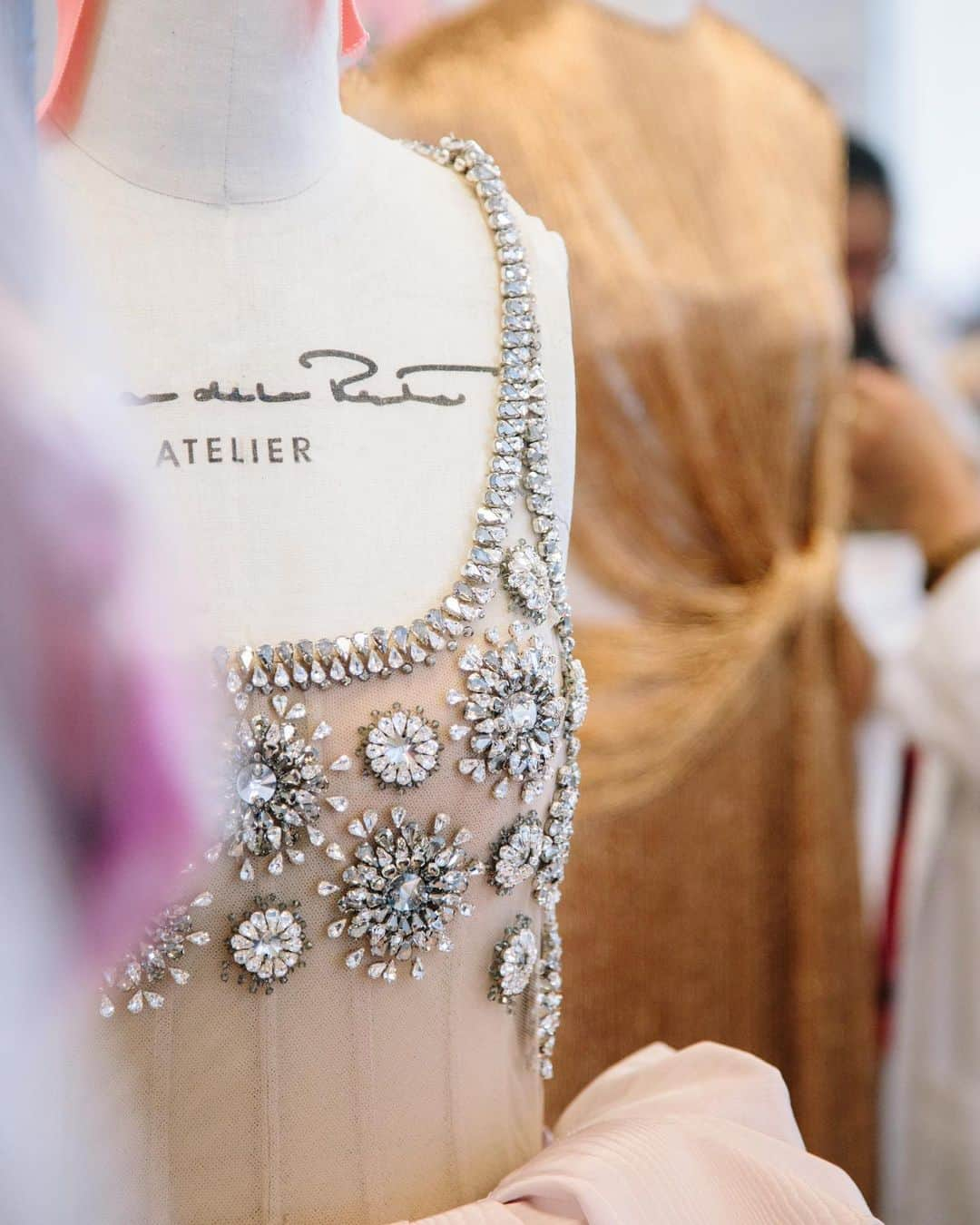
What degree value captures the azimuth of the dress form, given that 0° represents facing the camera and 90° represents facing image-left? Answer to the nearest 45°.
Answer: approximately 0°

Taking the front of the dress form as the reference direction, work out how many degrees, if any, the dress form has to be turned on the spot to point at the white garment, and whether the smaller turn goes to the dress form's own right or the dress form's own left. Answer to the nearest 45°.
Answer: approximately 135° to the dress form's own left

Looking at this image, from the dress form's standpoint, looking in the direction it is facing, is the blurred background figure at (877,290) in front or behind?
behind

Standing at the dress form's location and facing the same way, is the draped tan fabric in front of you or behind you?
behind
